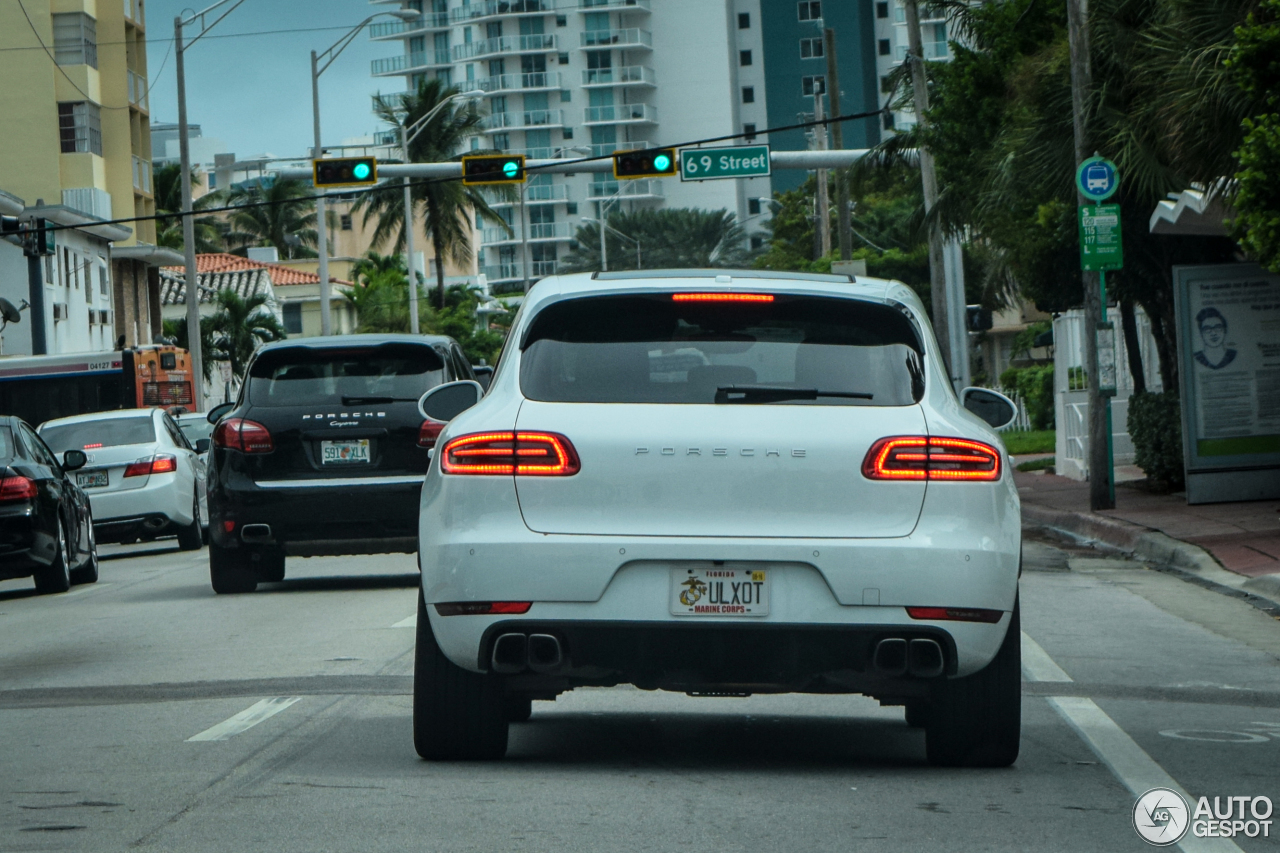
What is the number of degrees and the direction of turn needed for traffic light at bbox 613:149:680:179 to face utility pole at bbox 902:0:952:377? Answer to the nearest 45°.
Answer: approximately 45° to its left

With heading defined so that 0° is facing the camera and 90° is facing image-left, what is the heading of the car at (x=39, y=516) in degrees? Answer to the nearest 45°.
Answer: approximately 180°

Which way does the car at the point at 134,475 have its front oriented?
away from the camera

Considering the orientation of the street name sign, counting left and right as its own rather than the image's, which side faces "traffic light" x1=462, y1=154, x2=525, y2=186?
right

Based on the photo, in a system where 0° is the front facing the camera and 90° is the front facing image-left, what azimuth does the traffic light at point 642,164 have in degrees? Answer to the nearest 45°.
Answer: approximately 0°

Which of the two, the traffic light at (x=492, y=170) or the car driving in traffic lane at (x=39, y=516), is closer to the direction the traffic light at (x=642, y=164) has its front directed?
the car driving in traffic lane

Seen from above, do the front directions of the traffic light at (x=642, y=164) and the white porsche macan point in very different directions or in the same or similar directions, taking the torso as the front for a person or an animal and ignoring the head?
very different directions

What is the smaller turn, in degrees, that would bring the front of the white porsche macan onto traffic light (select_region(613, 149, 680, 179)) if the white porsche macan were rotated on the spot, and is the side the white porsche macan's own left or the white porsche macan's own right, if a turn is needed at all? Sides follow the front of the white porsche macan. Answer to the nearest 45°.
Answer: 0° — it already faces it

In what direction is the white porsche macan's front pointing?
away from the camera

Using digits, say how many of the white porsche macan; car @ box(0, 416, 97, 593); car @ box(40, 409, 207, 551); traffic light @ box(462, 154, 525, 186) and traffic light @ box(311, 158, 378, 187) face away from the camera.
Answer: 3

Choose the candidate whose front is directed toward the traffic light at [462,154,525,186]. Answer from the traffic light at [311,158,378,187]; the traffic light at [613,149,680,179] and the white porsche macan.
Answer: the white porsche macan
